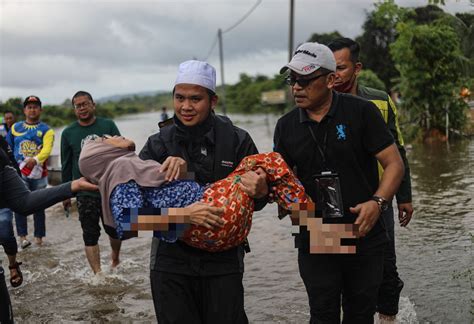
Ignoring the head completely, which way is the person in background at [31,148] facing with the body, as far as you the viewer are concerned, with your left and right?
facing the viewer

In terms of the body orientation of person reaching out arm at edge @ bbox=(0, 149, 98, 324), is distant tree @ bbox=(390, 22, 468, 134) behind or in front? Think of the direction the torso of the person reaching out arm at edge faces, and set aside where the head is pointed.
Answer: in front

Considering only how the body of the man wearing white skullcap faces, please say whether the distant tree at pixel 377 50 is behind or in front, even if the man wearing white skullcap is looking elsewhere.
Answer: behind

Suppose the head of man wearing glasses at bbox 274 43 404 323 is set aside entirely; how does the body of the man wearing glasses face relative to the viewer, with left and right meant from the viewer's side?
facing the viewer and to the left of the viewer

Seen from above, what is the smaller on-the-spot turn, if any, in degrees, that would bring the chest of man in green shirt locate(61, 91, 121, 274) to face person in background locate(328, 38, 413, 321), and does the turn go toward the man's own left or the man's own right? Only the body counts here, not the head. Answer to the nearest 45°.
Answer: approximately 45° to the man's own left

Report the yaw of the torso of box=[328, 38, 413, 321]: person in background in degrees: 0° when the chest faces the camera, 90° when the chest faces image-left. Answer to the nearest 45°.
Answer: approximately 45°

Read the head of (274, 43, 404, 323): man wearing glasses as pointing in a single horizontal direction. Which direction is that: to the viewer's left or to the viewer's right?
to the viewer's left

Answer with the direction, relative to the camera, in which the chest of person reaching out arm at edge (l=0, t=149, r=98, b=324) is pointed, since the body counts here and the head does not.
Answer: to the viewer's right

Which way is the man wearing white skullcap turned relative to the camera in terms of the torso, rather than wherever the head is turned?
toward the camera

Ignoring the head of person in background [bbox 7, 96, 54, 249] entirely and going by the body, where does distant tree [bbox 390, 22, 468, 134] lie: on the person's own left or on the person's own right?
on the person's own left

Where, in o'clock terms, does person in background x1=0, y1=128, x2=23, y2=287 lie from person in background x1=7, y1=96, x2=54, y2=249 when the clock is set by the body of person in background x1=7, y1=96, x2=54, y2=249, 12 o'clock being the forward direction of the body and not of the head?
person in background x1=0, y1=128, x2=23, y2=287 is roughly at 12 o'clock from person in background x1=7, y1=96, x2=54, y2=249.

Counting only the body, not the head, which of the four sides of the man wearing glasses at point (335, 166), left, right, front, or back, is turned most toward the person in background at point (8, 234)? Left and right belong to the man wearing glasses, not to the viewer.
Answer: right

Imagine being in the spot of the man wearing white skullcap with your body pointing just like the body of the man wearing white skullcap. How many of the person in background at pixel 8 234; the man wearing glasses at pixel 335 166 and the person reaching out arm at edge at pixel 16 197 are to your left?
1
